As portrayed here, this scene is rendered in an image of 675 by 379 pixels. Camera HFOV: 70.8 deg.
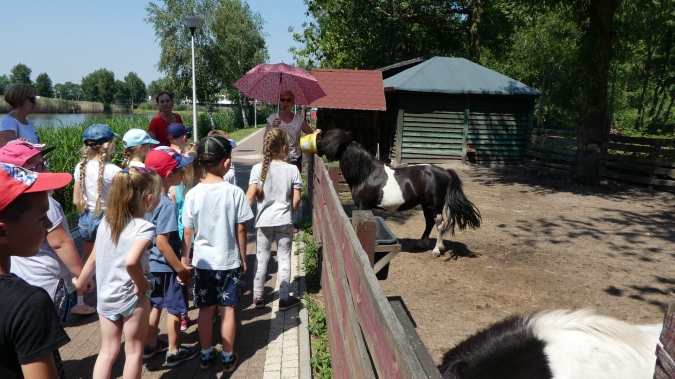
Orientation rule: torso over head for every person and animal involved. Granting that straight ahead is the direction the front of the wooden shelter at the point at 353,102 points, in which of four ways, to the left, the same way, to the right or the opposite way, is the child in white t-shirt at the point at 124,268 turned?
the opposite way

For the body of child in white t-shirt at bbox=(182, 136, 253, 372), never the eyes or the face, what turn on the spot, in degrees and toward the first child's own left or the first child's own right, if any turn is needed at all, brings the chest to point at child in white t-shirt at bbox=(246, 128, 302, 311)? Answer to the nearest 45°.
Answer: approximately 45° to the first child's own right

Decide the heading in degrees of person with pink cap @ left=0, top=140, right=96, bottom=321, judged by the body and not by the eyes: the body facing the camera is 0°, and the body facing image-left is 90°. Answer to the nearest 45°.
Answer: approximately 270°

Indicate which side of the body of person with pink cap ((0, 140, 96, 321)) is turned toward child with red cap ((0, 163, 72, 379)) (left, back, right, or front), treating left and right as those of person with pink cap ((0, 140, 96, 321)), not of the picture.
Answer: right

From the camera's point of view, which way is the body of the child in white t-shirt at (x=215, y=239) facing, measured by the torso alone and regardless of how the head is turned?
away from the camera

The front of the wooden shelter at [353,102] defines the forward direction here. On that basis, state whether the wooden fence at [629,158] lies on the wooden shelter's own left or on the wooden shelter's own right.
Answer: on the wooden shelter's own left

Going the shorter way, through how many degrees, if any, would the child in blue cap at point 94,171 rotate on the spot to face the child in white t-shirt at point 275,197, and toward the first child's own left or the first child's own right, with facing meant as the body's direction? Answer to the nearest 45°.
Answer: approximately 45° to the first child's own right

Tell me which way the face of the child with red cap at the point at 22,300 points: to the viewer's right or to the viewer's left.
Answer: to the viewer's right

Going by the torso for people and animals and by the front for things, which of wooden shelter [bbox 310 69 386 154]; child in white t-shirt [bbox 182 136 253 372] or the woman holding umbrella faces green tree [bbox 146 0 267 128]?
the child in white t-shirt

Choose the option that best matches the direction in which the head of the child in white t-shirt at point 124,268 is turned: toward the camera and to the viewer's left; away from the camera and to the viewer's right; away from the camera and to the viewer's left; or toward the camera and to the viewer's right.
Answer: away from the camera and to the viewer's right

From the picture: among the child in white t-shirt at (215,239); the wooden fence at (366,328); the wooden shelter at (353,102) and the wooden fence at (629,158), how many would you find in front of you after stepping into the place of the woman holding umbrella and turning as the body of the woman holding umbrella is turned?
2

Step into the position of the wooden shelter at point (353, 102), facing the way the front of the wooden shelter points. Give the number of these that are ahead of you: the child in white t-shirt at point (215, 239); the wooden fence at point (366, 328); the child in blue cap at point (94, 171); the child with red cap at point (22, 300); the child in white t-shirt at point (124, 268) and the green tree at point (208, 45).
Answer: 5

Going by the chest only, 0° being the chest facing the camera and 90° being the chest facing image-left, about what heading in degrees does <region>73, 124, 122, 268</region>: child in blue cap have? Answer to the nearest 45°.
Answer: approximately 225°
